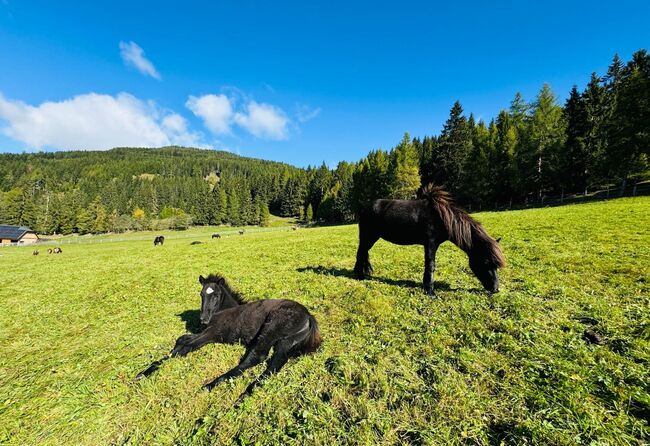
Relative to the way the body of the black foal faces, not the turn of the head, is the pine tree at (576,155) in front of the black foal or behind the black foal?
behind

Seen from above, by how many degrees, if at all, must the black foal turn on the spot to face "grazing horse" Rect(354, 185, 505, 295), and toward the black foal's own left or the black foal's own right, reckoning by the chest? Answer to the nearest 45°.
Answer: approximately 180°

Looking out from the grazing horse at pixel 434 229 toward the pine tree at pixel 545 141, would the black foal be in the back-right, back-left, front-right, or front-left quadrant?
back-left

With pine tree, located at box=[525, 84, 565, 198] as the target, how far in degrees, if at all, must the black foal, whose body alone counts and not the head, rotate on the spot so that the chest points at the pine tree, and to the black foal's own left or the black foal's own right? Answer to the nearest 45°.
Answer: approximately 135° to the black foal's own right

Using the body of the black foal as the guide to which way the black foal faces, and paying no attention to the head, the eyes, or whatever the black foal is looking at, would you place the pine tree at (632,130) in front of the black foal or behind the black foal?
behind

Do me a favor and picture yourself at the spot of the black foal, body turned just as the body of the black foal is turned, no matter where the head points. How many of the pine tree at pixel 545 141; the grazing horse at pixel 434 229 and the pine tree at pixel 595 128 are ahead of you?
0

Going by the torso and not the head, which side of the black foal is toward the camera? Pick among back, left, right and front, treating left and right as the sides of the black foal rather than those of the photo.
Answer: left

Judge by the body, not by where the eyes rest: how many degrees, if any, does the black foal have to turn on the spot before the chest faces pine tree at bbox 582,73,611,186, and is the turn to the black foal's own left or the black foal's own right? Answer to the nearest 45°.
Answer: approximately 180°

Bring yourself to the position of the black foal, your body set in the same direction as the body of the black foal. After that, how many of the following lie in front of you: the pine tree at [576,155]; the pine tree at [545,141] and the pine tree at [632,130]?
0
